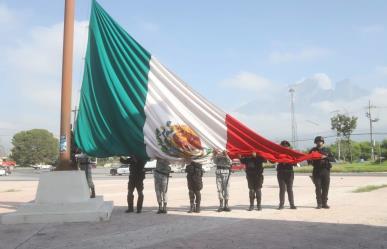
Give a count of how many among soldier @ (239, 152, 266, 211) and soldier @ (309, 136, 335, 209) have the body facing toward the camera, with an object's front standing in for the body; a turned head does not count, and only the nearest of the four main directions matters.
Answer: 2

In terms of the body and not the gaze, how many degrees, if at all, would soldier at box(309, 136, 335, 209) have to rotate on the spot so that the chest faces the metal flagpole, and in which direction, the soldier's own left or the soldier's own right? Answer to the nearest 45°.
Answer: approximately 45° to the soldier's own right

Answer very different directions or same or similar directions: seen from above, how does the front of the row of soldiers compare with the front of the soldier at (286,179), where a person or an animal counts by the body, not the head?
same or similar directions

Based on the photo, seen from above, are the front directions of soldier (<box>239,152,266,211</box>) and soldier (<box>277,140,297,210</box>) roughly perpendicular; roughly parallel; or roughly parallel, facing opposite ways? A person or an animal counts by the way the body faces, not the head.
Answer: roughly parallel

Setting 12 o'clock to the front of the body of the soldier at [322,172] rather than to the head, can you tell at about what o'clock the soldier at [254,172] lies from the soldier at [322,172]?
the soldier at [254,172] is roughly at 2 o'clock from the soldier at [322,172].

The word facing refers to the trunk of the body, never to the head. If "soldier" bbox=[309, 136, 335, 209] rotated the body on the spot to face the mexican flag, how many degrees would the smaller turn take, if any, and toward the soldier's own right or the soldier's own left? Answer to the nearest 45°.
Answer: approximately 45° to the soldier's own right

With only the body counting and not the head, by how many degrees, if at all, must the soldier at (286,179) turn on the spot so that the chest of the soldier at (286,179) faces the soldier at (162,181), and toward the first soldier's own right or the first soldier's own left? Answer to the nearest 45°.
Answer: approximately 90° to the first soldier's own right

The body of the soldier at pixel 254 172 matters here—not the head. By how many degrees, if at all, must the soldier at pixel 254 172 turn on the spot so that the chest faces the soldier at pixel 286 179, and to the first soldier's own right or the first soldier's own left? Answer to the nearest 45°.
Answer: approximately 135° to the first soldier's own left

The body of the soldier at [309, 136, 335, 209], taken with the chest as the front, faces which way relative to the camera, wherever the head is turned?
toward the camera

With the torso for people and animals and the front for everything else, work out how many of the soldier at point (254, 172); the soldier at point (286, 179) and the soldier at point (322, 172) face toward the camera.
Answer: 3

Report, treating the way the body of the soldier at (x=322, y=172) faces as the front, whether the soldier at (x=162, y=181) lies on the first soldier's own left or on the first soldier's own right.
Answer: on the first soldier's own right

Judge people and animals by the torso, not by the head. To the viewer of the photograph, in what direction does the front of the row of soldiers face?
facing the viewer

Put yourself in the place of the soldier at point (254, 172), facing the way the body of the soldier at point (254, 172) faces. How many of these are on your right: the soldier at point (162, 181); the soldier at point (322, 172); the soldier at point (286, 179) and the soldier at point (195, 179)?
2
